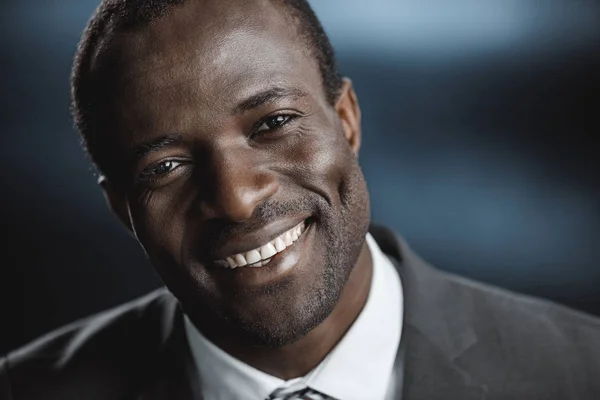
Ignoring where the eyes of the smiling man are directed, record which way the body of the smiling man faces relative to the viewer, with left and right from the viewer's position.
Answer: facing the viewer
